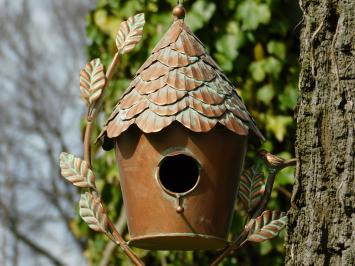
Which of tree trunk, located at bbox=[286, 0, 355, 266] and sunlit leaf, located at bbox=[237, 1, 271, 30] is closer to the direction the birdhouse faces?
the tree trunk

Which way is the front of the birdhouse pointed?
toward the camera

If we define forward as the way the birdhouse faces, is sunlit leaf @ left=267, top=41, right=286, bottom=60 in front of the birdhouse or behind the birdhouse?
behind

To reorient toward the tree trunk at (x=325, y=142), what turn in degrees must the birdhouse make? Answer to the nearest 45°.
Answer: approximately 45° to its left
